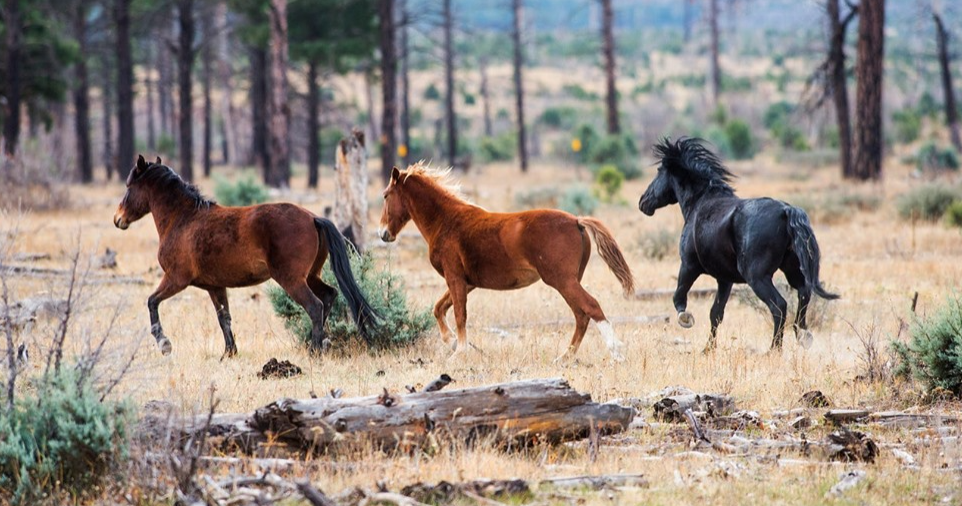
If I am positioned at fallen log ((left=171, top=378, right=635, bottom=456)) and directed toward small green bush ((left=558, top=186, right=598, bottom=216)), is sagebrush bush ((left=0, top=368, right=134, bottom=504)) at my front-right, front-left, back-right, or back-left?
back-left

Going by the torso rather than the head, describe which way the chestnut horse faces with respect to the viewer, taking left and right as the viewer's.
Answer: facing to the left of the viewer

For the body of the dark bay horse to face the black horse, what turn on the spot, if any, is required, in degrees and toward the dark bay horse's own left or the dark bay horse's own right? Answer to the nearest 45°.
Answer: approximately 180°

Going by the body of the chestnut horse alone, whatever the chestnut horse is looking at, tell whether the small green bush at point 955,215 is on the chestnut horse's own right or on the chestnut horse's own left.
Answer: on the chestnut horse's own right

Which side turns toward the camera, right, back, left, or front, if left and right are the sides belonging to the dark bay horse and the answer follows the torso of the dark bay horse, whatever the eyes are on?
left

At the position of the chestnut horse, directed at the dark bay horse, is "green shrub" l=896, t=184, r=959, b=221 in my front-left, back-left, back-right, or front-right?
back-right

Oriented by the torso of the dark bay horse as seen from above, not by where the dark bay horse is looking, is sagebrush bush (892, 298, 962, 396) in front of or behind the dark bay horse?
behind

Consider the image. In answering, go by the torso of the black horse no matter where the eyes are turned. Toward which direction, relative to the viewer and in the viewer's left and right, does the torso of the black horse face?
facing away from the viewer and to the left of the viewer

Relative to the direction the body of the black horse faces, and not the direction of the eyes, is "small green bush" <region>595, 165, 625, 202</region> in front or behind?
in front
